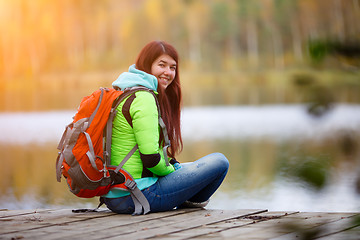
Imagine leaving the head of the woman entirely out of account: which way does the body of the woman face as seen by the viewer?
to the viewer's right
